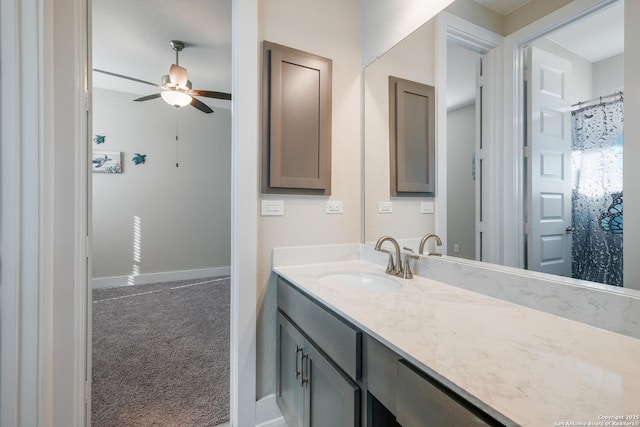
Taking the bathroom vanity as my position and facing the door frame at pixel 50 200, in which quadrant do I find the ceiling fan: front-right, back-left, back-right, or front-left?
front-right

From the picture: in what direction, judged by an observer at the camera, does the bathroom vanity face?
facing the viewer and to the left of the viewer

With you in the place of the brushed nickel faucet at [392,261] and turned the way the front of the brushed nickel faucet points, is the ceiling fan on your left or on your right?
on your right

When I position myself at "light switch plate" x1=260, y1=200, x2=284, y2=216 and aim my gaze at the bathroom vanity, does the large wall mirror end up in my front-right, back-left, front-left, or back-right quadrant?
front-left

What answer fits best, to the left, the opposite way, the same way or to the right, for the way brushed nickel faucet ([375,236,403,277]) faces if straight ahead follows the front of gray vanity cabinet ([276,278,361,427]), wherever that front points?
the same way

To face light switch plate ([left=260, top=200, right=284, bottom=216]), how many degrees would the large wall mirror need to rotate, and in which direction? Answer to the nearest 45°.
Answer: approximately 45° to its right

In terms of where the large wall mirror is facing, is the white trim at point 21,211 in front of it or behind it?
in front

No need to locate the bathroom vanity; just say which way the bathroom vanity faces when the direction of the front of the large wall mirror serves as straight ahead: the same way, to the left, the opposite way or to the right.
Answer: the same way

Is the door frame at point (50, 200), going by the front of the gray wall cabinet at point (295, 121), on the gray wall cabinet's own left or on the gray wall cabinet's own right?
on the gray wall cabinet's own right

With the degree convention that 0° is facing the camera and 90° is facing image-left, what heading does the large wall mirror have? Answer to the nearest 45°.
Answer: approximately 45°
